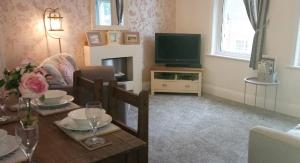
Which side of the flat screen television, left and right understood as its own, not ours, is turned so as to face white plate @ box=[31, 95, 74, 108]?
front

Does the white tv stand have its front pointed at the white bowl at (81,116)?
yes

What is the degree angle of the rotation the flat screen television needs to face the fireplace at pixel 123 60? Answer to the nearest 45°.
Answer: approximately 90° to its right

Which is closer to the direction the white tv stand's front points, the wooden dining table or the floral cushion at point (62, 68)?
the wooden dining table

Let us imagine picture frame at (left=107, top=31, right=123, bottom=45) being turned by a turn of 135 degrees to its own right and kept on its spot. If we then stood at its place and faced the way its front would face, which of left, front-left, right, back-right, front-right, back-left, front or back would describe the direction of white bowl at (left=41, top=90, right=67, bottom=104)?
back-left

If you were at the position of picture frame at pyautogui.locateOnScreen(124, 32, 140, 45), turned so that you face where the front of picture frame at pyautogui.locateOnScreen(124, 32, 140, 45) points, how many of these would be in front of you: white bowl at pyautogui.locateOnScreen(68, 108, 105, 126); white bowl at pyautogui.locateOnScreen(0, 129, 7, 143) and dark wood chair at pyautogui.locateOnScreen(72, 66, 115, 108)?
3

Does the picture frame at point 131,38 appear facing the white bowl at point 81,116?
yes

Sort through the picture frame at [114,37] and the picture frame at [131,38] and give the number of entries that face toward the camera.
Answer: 2

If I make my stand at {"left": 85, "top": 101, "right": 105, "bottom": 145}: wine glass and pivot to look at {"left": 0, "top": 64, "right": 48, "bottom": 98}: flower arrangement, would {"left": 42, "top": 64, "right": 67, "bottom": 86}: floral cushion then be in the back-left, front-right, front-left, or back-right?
front-right

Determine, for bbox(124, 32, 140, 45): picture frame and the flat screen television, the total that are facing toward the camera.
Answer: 2

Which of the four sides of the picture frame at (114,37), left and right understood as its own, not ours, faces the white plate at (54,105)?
front

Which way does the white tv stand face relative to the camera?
toward the camera

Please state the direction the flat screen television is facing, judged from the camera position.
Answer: facing the viewer
